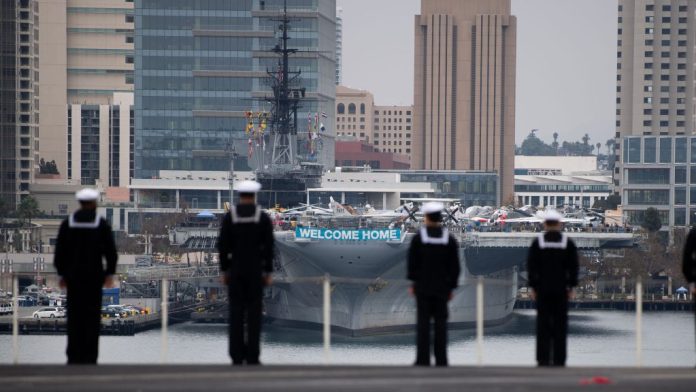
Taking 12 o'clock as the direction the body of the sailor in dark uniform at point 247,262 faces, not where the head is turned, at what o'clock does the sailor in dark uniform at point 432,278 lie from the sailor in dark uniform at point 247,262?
the sailor in dark uniform at point 432,278 is roughly at 3 o'clock from the sailor in dark uniform at point 247,262.

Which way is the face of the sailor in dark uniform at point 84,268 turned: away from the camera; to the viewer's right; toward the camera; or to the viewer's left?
away from the camera

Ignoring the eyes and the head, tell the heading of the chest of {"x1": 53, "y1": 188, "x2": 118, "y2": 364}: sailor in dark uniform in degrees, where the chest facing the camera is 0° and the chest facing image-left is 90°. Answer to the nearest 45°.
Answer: approximately 180°

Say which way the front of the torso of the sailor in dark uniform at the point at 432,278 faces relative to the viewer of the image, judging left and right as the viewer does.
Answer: facing away from the viewer

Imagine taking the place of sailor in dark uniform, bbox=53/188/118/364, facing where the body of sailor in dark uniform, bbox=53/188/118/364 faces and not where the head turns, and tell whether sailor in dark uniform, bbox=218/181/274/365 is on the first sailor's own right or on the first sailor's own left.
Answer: on the first sailor's own right

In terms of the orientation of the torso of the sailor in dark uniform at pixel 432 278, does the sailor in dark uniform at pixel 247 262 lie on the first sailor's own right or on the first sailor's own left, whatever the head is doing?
on the first sailor's own left

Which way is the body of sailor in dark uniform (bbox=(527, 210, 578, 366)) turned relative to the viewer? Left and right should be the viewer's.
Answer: facing away from the viewer

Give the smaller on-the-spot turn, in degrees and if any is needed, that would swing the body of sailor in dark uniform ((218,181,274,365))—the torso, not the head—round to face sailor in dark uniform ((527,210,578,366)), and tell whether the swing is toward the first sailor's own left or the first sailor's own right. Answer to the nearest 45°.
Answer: approximately 90° to the first sailor's own right

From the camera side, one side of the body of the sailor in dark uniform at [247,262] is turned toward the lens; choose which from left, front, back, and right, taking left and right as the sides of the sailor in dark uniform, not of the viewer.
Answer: back

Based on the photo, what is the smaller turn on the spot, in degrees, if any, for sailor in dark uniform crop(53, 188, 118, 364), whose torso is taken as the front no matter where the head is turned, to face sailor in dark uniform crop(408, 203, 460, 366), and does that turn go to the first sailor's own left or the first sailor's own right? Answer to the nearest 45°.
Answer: approximately 90° to the first sailor's own right
